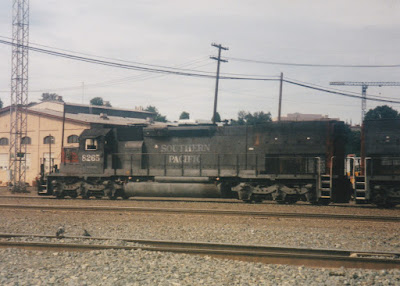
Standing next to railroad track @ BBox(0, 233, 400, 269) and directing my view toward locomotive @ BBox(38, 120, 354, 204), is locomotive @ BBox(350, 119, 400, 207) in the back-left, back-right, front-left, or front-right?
front-right

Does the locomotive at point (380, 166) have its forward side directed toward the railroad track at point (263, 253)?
no
